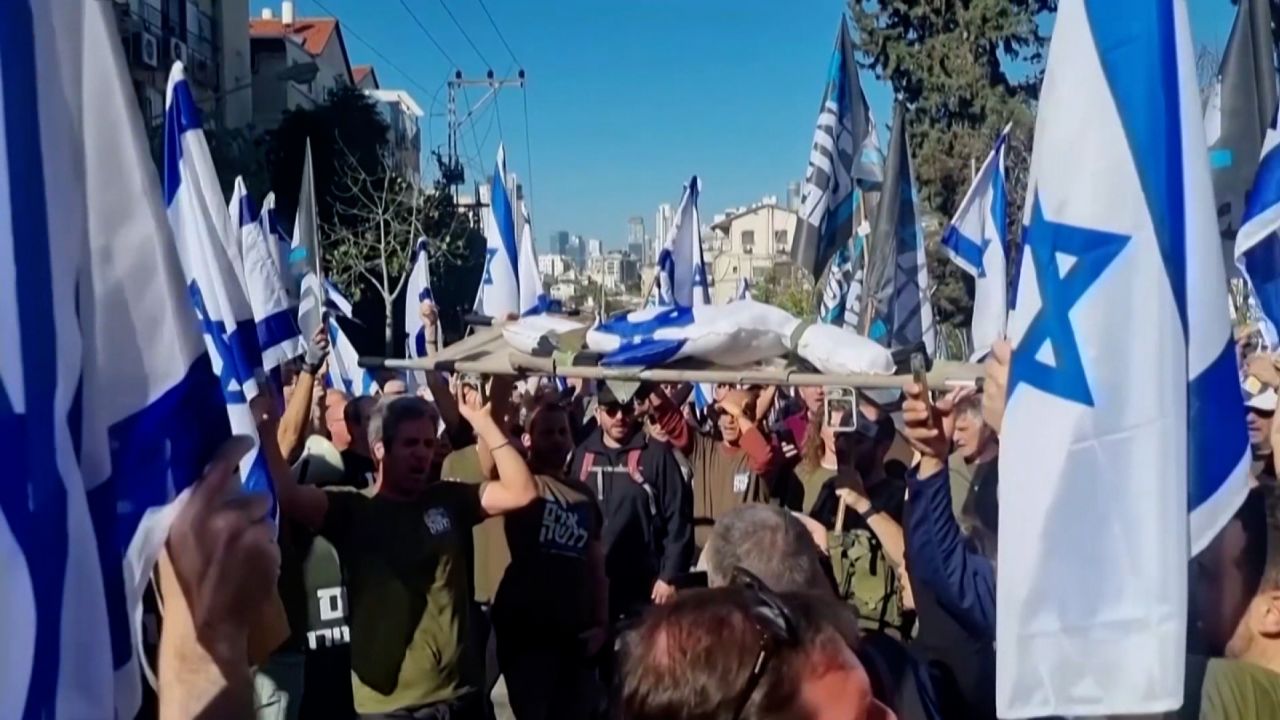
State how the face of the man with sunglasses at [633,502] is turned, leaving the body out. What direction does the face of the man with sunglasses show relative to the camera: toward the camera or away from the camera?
toward the camera

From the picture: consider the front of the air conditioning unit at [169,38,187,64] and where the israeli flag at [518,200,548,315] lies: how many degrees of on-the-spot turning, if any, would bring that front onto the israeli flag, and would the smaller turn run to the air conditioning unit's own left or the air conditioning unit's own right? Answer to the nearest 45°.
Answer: approximately 45° to the air conditioning unit's own right

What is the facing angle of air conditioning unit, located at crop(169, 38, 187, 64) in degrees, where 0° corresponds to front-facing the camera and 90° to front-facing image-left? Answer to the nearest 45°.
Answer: approximately 315°

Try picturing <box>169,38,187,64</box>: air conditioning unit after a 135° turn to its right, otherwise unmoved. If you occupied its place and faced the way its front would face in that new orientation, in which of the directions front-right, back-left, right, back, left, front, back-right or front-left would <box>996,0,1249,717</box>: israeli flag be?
left

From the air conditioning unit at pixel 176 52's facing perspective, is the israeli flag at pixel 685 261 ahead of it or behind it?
ahead

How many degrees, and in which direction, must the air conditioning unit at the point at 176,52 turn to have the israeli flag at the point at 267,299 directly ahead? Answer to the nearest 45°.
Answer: approximately 45° to its right

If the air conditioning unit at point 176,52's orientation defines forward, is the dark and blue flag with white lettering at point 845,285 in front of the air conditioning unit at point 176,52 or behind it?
in front

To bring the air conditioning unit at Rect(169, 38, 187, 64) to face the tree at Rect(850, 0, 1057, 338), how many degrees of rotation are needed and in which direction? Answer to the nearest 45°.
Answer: approximately 45° to its left

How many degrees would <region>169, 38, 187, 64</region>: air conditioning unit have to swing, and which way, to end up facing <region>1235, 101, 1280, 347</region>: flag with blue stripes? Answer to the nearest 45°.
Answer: approximately 45° to its right

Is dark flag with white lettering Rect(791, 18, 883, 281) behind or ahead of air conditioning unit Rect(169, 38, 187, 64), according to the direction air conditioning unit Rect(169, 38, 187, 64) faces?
ahead

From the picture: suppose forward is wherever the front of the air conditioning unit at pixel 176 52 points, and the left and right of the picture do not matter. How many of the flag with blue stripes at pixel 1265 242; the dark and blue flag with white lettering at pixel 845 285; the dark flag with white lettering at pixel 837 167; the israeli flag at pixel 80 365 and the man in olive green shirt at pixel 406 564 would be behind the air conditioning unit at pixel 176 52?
0

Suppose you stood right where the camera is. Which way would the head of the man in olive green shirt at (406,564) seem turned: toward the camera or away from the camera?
toward the camera
